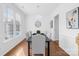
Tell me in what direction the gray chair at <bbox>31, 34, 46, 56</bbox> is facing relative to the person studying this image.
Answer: facing away from the viewer

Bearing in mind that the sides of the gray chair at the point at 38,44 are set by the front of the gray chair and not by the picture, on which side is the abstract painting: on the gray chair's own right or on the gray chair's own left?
on the gray chair's own right
